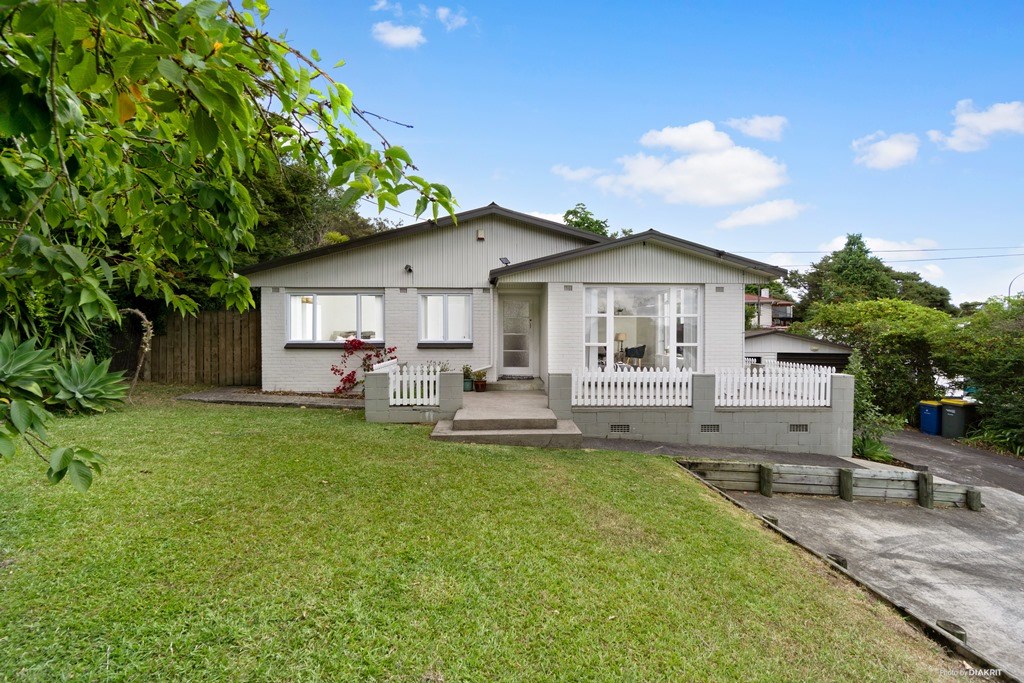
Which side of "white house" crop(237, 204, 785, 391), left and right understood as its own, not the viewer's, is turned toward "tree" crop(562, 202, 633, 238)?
back

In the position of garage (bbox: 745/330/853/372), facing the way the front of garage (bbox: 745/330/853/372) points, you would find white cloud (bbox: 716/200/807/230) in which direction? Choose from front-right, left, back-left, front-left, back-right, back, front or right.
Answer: back

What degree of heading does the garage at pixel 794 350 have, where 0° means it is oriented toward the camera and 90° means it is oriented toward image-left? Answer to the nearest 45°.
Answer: approximately 0°

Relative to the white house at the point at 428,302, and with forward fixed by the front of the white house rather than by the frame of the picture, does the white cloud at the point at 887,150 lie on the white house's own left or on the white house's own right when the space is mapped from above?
on the white house's own left

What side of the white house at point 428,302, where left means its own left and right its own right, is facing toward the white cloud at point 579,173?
back

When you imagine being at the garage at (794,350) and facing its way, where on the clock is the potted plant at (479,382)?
The potted plant is roughly at 1 o'clock from the garage.

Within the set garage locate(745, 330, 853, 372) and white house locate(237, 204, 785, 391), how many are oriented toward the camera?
2

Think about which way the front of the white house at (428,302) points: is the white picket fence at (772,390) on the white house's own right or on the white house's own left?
on the white house's own left

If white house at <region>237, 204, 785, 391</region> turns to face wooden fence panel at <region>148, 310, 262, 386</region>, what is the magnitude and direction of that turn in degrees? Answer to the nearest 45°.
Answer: approximately 90° to its right
